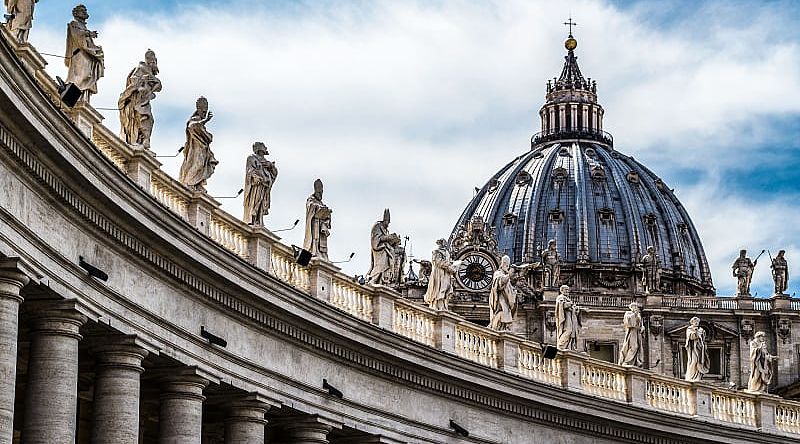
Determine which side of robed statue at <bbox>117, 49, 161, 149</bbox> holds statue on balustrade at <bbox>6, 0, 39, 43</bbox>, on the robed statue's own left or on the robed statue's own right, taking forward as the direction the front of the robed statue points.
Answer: on the robed statue's own right

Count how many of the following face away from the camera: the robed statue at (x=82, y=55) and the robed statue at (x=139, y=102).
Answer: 0

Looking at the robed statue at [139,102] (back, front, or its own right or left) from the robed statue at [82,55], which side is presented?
right

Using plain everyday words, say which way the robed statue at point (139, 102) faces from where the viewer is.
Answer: facing the viewer and to the right of the viewer
